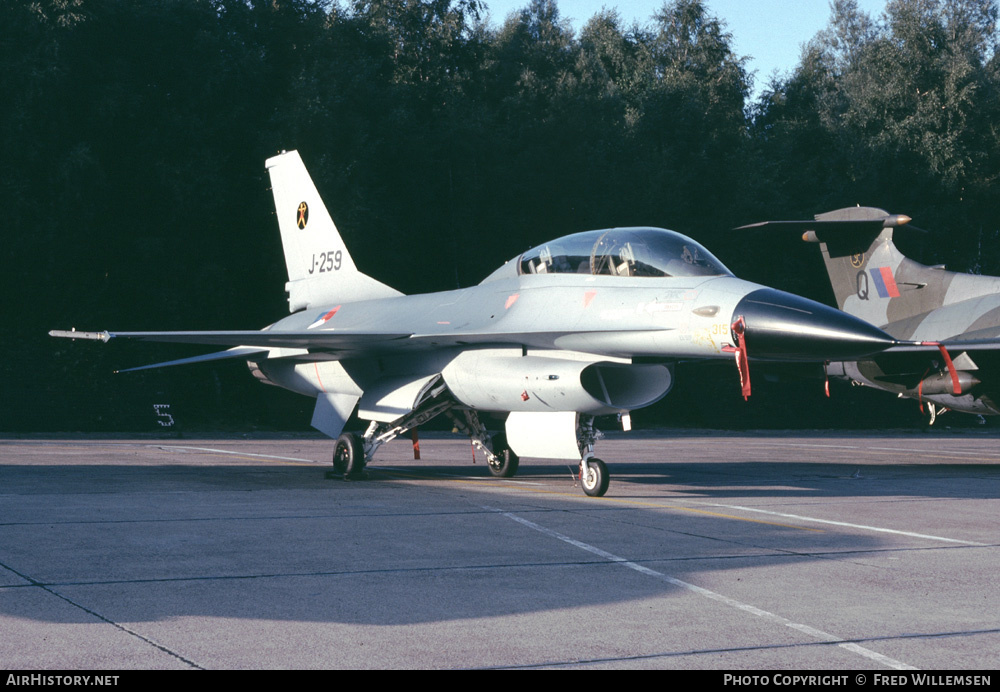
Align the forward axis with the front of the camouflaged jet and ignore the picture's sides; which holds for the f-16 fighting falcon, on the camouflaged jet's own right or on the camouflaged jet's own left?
on the camouflaged jet's own right

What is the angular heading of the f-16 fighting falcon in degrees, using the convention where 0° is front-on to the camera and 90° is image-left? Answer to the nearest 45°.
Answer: approximately 315°

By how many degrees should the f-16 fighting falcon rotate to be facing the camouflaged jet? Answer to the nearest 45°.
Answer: approximately 90° to its left

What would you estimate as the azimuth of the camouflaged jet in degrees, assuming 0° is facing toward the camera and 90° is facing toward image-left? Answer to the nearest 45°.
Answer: approximately 315°
